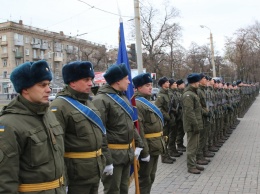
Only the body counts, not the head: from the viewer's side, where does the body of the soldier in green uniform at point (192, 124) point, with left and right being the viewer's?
facing to the right of the viewer

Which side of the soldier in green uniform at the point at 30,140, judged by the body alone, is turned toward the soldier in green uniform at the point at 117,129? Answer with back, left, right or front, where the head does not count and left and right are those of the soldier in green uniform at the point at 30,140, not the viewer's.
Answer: left

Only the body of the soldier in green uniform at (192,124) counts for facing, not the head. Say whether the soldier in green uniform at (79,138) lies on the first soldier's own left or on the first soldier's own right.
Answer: on the first soldier's own right

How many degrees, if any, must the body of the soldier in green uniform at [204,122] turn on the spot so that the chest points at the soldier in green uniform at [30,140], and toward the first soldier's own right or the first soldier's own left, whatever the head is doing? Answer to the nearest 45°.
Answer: approximately 90° to the first soldier's own right

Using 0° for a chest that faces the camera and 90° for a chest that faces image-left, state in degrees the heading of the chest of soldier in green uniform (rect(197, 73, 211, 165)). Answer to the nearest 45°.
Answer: approximately 270°

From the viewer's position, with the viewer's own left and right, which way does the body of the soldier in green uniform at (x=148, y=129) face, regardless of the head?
facing the viewer and to the right of the viewer

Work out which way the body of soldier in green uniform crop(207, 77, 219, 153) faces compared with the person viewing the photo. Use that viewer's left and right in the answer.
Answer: facing to the right of the viewer

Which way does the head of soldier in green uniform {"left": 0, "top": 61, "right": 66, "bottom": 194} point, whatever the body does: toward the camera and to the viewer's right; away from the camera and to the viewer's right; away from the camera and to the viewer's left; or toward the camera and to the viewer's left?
toward the camera and to the viewer's right

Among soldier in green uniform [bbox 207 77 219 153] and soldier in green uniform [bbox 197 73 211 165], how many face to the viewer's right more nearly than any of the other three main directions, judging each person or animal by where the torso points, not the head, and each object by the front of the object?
2

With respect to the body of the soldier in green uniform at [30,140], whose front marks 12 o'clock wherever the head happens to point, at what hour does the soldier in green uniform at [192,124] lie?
the soldier in green uniform at [192,124] is roughly at 9 o'clock from the soldier in green uniform at [30,140].

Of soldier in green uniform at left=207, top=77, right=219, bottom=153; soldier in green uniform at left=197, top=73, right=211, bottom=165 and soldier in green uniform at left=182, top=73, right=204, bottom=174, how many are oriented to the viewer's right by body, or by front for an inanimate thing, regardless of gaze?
3

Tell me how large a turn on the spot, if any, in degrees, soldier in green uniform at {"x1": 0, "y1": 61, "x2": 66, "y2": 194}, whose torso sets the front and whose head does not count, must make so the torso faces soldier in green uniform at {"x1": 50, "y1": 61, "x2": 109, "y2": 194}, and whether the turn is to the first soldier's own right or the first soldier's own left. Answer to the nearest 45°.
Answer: approximately 90° to the first soldier's own left

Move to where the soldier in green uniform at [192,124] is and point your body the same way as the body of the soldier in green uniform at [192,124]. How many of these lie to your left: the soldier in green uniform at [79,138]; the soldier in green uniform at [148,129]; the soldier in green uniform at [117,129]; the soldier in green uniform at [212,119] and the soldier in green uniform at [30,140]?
1

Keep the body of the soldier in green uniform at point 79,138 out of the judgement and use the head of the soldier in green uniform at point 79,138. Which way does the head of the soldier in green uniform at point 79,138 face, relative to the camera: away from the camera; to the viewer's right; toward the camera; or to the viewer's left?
to the viewer's right

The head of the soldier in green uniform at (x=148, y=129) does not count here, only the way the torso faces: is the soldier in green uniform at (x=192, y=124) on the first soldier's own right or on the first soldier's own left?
on the first soldier's own left
